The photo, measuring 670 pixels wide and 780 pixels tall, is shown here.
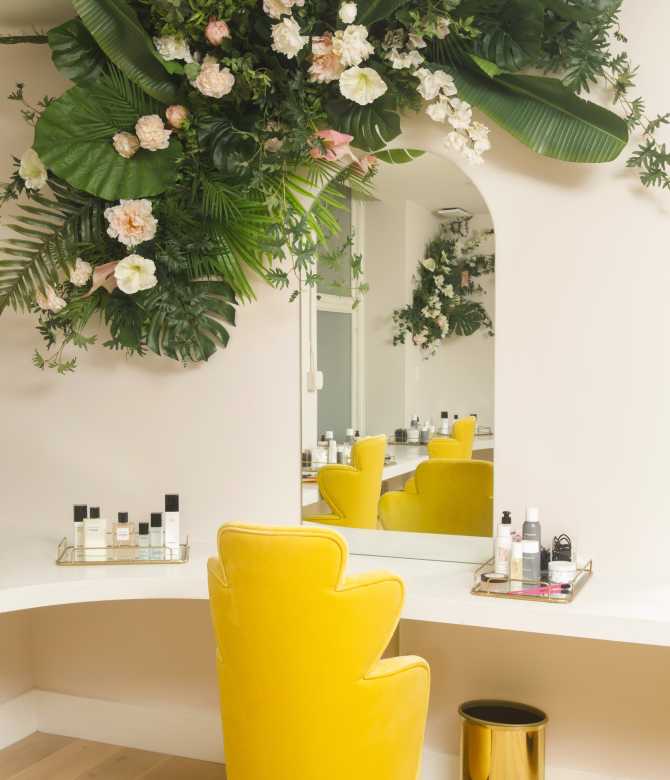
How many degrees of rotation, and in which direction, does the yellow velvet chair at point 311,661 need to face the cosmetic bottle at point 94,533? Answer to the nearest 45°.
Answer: approximately 90° to its left

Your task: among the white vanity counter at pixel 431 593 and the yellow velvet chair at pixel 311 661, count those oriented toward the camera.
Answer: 1

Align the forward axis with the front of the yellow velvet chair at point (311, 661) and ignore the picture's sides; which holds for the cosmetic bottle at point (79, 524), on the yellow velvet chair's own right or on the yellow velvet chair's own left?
on the yellow velvet chair's own left

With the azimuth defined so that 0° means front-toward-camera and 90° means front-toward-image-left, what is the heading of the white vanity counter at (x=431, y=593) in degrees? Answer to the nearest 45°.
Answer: approximately 0°

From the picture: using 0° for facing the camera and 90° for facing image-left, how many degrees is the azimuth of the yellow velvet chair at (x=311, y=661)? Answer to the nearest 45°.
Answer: approximately 225°

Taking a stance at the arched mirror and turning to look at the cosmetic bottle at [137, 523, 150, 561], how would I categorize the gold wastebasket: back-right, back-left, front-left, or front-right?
back-left

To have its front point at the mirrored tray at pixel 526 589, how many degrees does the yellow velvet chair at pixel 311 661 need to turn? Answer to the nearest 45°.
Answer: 0° — it already faces it

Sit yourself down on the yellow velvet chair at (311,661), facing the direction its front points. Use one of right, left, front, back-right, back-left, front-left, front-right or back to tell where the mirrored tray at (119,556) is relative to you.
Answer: left
